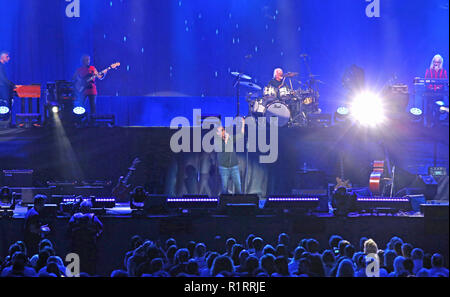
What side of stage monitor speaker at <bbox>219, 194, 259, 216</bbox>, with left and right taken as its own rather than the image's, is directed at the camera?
back

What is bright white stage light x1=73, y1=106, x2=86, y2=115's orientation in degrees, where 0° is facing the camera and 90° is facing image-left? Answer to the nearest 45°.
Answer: approximately 0°

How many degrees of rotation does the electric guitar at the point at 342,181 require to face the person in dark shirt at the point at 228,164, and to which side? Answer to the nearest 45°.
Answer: approximately 45° to its right

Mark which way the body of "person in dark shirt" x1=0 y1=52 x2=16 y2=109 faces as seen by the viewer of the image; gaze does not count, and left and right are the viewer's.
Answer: facing to the right of the viewer

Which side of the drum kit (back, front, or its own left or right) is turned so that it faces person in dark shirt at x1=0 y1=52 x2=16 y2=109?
right

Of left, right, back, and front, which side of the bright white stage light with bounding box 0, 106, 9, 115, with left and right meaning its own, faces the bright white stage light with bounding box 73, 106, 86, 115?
left

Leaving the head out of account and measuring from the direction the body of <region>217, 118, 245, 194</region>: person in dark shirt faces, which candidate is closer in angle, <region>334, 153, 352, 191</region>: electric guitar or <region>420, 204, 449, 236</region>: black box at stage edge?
the black box at stage edge

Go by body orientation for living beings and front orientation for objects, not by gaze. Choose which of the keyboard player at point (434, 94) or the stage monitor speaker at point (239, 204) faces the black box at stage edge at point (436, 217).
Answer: the keyboard player
